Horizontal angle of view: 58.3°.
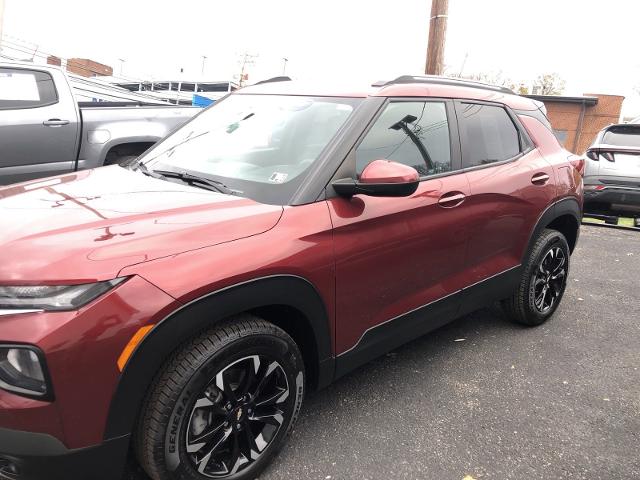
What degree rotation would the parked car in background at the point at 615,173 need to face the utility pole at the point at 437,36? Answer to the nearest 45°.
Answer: approximately 90° to its left

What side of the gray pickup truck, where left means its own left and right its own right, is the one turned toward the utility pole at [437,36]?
back

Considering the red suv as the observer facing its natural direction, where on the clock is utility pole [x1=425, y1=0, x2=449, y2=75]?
The utility pole is roughly at 5 o'clock from the red suv.

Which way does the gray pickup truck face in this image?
to the viewer's left

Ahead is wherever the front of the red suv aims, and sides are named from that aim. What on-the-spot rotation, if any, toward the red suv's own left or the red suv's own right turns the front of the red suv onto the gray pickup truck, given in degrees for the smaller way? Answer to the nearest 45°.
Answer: approximately 90° to the red suv's own right

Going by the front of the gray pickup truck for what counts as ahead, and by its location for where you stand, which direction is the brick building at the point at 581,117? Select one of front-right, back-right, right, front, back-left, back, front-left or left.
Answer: back-right

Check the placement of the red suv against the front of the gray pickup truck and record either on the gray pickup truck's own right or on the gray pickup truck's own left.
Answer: on the gray pickup truck's own left

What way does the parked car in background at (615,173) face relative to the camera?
away from the camera

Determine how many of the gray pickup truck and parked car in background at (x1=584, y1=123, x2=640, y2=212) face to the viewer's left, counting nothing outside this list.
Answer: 1

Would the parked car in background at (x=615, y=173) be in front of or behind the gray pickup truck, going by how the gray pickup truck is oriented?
behind

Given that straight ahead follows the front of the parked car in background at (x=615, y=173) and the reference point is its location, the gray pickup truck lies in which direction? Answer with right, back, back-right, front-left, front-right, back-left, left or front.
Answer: back-left

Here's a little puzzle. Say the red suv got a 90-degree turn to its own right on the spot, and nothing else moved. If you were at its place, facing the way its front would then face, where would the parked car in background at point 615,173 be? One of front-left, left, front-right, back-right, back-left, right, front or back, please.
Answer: right
